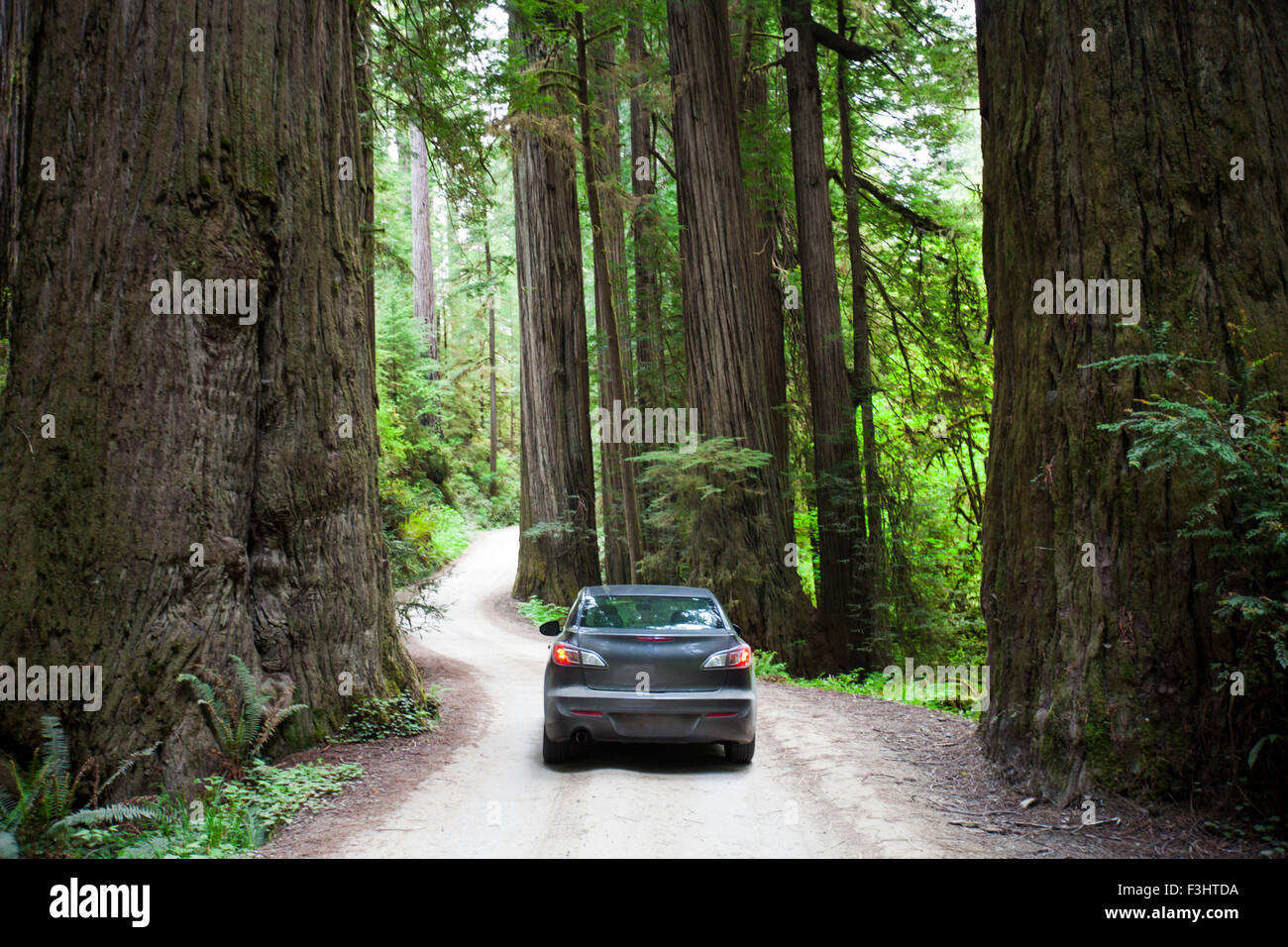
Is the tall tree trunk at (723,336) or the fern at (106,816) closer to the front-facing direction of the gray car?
the tall tree trunk

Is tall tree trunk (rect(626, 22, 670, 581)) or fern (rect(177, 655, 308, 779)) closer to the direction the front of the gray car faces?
the tall tree trunk

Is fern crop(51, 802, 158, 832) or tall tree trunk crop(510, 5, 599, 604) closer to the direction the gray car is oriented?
the tall tree trunk

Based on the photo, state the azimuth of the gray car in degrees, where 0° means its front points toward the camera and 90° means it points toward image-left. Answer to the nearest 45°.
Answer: approximately 180°

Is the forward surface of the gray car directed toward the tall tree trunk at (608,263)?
yes

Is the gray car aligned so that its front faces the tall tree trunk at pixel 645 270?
yes

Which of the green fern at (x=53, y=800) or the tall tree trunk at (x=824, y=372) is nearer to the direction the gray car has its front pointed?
the tall tree trunk

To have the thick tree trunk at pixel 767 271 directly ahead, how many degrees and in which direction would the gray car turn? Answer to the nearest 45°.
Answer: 0° — it already faces it

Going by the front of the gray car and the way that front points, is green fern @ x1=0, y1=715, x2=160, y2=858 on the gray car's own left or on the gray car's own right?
on the gray car's own left

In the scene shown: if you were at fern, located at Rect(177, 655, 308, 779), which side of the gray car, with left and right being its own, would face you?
left

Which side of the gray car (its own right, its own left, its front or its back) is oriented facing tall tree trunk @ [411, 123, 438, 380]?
front
